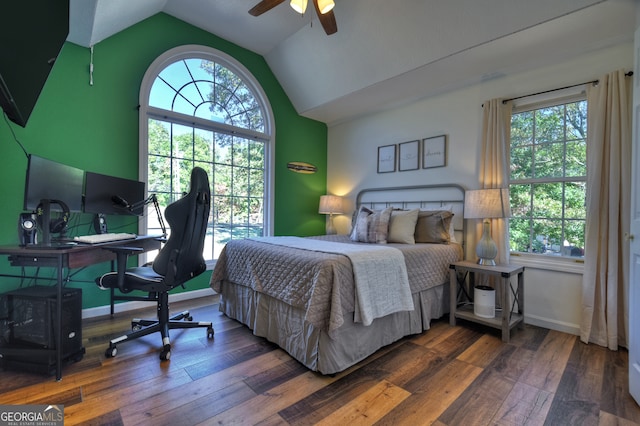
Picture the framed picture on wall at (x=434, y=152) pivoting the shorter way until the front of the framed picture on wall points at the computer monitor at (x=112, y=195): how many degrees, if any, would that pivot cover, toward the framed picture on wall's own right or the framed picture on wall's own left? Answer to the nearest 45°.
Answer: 0° — it already faces it

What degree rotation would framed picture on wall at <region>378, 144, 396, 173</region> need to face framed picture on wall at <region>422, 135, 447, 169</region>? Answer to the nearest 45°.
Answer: approximately 90° to its left

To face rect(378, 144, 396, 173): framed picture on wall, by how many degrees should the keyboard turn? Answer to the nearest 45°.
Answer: approximately 45° to its left

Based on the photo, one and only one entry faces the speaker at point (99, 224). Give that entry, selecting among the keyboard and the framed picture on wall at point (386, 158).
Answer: the framed picture on wall

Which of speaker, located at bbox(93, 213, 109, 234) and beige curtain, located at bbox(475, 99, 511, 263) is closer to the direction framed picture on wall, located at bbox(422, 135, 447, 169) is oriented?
the speaker

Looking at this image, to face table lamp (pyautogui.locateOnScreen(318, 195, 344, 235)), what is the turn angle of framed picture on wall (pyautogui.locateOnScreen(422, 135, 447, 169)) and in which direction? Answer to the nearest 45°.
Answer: approximately 45° to its right

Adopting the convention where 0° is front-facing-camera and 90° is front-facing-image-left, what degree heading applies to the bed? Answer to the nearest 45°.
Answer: approximately 45°

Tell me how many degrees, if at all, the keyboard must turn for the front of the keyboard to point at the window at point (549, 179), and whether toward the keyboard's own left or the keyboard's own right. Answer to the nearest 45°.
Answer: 0° — it already faces it

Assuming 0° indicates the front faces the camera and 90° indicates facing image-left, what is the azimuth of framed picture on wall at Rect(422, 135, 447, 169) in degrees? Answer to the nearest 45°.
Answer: approximately 45°

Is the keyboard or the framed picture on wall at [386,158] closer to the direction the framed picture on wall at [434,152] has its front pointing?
the keyboard

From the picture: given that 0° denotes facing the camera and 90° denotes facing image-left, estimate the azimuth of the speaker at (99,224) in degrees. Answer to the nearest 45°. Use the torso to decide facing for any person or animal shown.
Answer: approximately 315°

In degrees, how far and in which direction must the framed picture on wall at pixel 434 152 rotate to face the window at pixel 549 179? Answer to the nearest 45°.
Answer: approximately 135° to its left
